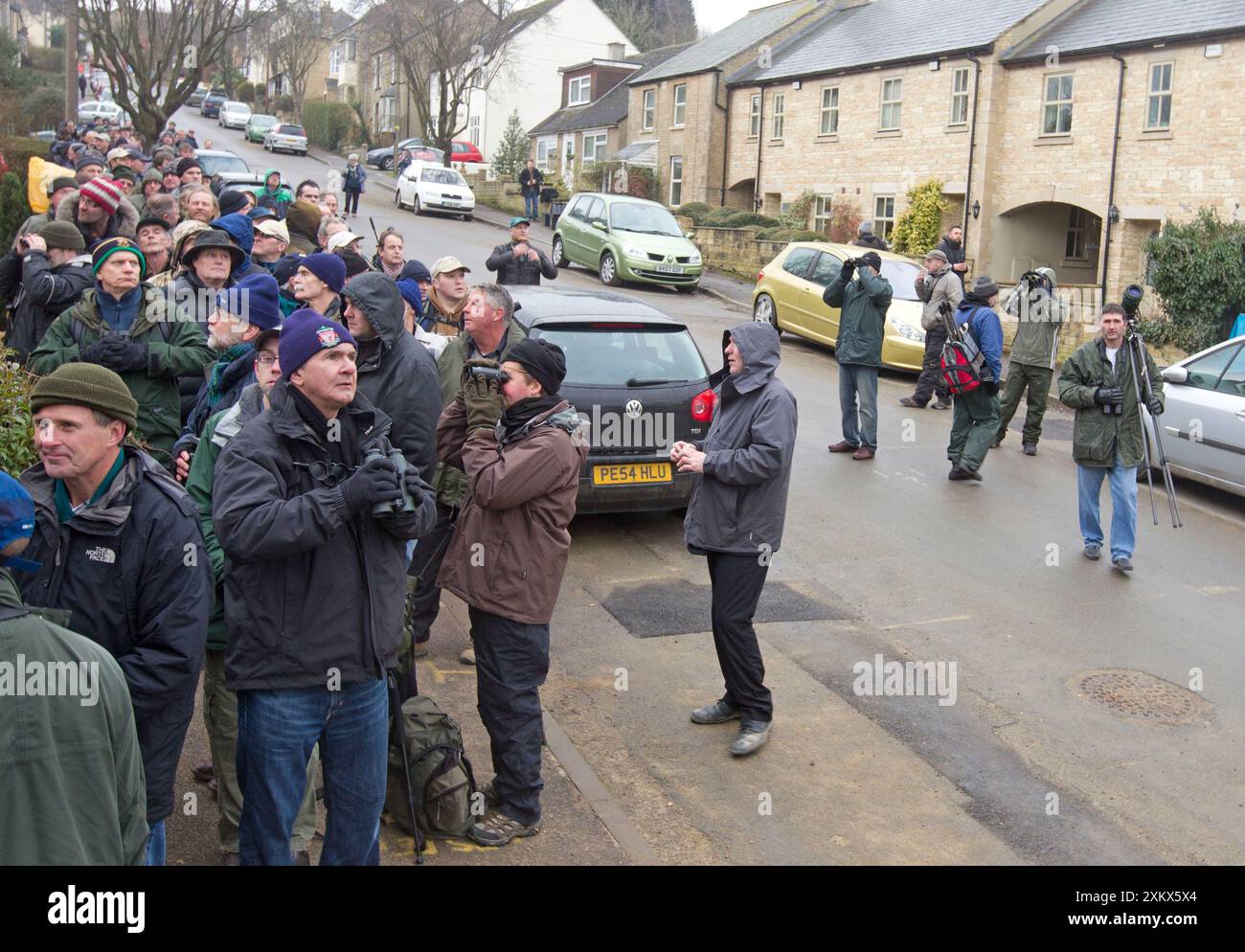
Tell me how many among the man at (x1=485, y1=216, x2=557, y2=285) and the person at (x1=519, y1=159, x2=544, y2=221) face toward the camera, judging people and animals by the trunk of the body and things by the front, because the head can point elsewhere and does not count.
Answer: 2

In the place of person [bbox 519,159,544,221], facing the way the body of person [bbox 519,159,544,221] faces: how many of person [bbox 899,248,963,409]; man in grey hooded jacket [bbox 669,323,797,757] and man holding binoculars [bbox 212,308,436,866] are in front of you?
3

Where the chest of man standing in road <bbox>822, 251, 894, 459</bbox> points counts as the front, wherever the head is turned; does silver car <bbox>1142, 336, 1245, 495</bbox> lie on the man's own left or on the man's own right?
on the man's own left

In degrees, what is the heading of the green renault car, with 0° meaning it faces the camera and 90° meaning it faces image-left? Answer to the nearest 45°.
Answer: approximately 315°

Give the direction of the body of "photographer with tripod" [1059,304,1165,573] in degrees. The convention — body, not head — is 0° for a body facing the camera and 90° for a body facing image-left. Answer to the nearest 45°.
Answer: approximately 0°

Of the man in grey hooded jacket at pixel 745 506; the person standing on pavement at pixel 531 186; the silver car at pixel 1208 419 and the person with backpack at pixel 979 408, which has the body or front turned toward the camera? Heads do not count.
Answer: the person standing on pavement at pixel 531 186

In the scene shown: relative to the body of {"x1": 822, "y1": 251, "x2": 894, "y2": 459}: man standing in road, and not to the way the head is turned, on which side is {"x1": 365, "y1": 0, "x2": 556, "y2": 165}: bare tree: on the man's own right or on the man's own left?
on the man's own right

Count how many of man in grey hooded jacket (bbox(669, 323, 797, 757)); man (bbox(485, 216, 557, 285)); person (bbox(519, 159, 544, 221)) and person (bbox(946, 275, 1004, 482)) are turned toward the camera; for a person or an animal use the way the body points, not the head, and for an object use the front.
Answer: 2

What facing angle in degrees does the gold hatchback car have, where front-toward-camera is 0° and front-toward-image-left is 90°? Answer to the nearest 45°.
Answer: approximately 315°

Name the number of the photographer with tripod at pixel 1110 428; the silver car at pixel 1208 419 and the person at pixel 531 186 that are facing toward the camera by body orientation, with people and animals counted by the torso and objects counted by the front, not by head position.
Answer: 2

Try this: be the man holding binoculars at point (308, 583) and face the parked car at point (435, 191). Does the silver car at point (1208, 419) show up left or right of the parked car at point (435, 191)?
right

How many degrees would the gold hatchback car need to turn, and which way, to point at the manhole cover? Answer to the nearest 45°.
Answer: approximately 45° to its right
